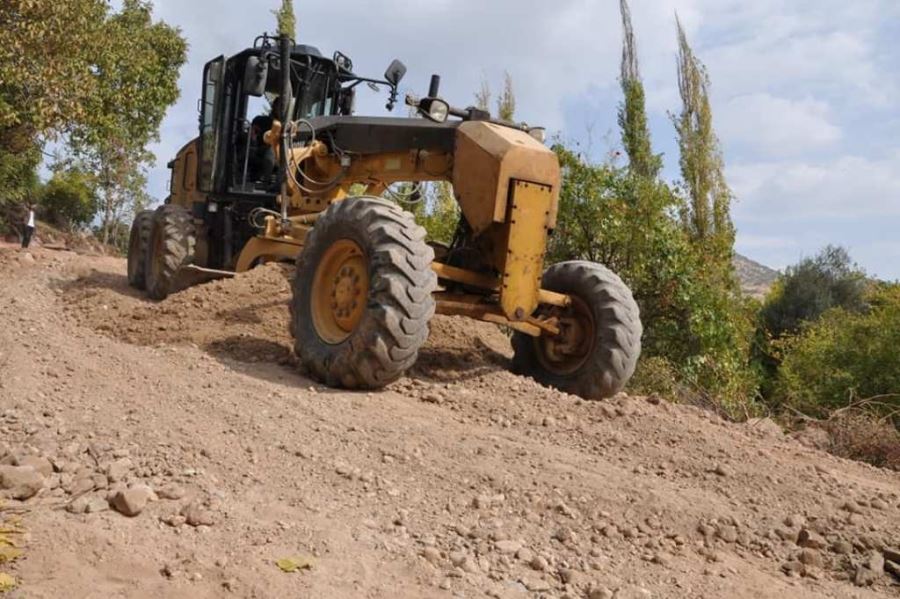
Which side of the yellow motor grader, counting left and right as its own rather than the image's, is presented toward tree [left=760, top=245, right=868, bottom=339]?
left

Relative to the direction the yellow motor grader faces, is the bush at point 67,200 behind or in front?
behind

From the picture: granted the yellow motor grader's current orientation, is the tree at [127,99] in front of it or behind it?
behind

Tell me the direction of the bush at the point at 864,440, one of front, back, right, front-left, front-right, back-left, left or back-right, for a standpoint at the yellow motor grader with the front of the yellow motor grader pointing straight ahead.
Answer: front-left

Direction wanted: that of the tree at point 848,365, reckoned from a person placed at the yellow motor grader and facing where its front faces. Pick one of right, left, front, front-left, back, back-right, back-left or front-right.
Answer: left

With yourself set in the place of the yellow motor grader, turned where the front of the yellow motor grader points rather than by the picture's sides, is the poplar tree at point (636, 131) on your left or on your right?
on your left

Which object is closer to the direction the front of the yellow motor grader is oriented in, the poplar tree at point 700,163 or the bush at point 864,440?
the bush

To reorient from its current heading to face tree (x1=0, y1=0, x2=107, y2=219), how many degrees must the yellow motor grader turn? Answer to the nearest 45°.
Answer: approximately 180°

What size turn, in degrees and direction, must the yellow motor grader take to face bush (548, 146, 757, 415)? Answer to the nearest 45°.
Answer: approximately 90° to its left

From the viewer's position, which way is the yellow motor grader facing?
facing the viewer and to the right of the viewer
